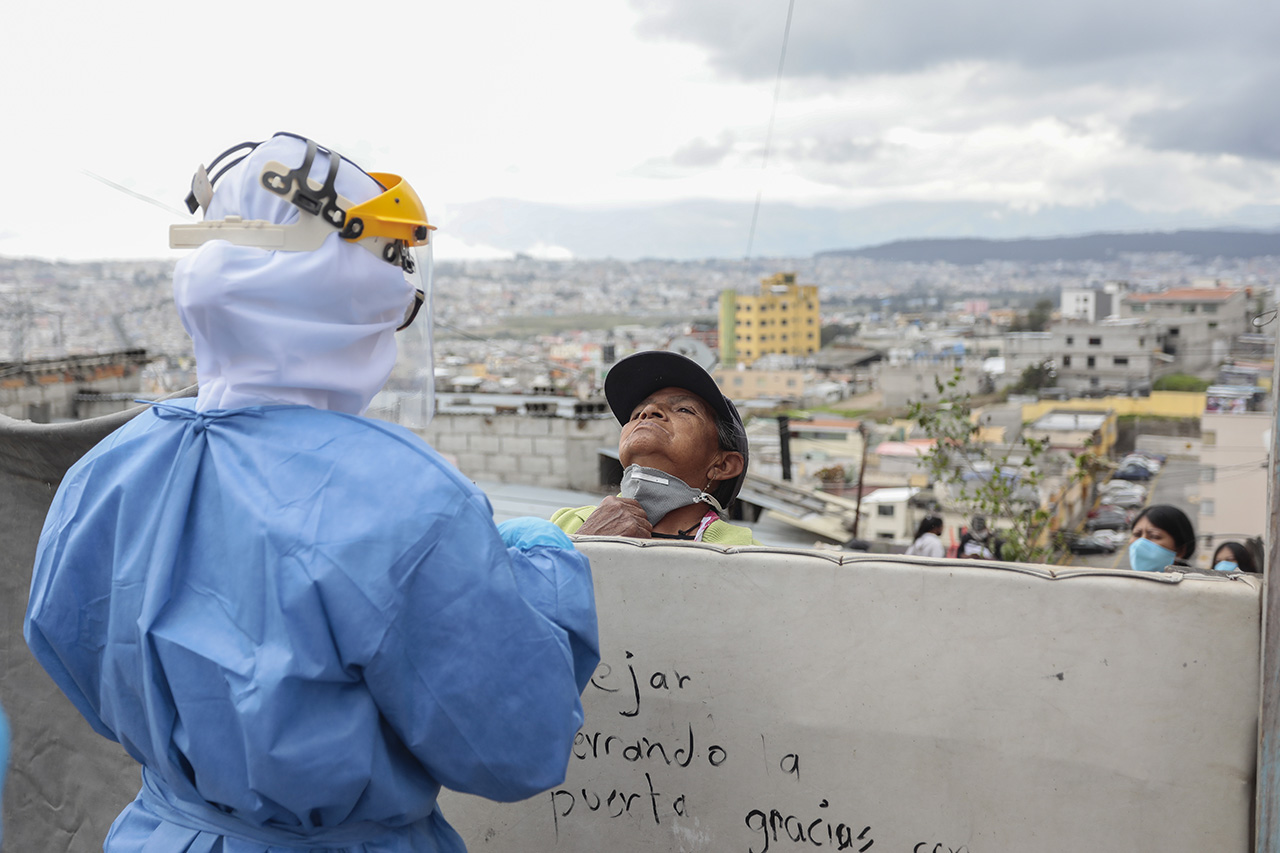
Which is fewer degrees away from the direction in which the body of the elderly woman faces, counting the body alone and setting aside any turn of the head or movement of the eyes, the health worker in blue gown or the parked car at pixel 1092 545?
the health worker in blue gown

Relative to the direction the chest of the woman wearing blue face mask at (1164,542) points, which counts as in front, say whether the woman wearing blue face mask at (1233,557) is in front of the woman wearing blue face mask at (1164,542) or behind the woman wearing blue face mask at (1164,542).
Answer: behind

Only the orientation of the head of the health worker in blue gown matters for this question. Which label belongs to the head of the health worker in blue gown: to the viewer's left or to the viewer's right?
to the viewer's right

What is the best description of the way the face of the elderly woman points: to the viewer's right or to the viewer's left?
to the viewer's left

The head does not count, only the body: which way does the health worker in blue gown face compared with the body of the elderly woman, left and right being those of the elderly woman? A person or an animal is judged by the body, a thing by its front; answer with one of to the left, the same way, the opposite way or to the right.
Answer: the opposite way

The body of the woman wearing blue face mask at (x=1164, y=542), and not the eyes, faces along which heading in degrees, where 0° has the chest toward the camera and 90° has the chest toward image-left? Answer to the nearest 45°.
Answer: approximately 45°

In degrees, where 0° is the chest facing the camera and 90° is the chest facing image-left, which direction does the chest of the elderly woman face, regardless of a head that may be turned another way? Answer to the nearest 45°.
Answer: approximately 45°

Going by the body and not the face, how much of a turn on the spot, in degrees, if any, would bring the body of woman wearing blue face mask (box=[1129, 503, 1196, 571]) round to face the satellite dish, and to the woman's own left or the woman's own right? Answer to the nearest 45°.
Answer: approximately 90° to the woman's own right

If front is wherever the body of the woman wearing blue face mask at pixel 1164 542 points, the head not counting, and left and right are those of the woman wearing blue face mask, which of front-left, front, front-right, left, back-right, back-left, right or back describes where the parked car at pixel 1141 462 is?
back-right

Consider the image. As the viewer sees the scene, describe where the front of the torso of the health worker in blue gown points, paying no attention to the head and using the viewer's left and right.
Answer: facing away from the viewer and to the right of the viewer

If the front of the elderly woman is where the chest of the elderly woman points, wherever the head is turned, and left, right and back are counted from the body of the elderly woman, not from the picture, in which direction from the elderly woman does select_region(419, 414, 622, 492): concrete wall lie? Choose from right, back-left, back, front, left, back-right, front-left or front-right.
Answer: back-right
